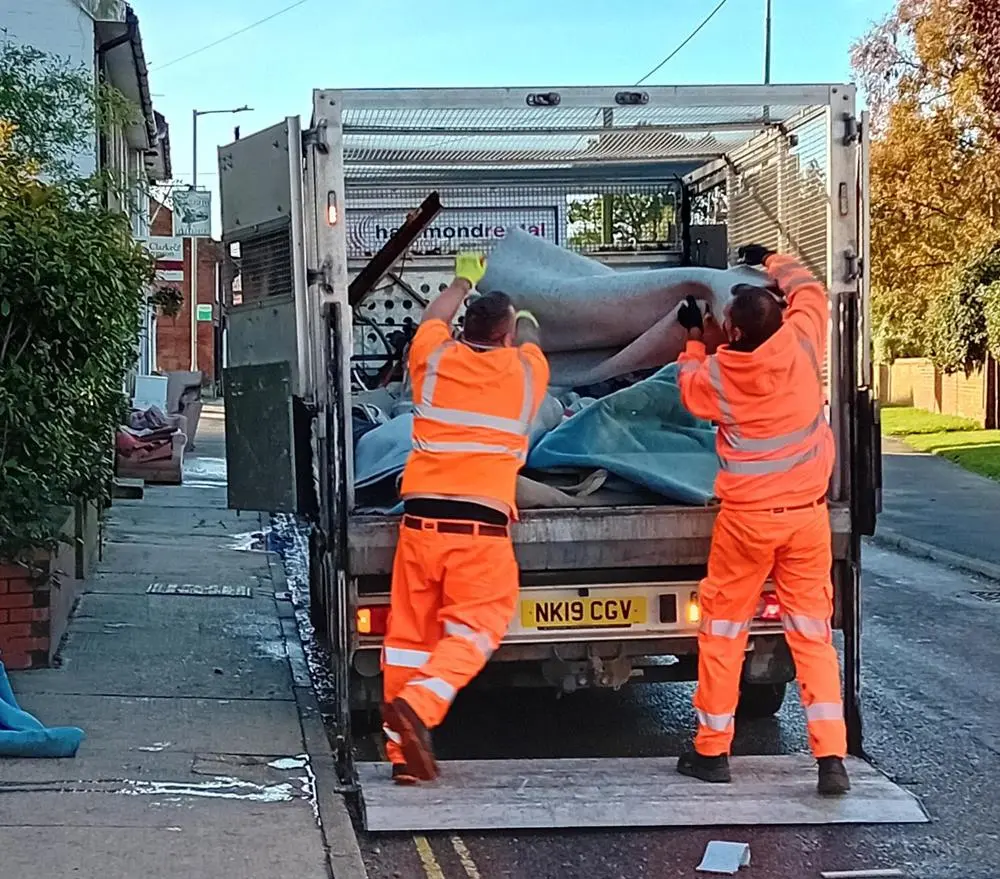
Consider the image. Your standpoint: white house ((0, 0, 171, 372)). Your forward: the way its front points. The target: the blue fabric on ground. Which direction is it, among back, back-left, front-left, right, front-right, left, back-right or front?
right

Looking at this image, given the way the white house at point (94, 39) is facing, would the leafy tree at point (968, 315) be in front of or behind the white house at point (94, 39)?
in front

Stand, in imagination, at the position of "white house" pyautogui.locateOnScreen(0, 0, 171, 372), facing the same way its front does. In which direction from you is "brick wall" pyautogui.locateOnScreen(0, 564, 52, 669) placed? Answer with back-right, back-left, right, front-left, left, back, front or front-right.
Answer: right

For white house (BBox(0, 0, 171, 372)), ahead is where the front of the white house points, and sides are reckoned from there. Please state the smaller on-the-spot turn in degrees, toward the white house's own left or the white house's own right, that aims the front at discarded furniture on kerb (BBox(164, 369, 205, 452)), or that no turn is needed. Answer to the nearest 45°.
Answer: approximately 90° to the white house's own left

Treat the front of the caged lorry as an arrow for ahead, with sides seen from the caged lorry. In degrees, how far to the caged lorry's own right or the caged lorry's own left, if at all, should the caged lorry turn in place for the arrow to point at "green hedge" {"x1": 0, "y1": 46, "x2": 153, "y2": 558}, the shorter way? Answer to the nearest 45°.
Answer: approximately 90° to the caged lorry's own left

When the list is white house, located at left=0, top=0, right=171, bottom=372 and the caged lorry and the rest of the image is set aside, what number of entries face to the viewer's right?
1

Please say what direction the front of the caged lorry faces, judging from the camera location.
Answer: facing away from the viewer

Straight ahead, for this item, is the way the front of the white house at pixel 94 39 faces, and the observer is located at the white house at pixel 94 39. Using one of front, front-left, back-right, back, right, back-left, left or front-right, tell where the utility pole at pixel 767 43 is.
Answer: front-left

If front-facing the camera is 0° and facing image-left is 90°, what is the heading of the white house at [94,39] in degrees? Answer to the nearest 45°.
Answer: approximately 270°

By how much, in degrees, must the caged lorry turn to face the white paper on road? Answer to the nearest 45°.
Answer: approximately 135° to its right

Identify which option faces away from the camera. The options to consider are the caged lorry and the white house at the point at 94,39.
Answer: the caged lorry

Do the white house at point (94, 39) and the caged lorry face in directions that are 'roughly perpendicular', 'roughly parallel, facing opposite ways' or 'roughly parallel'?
roughly perpendicular
